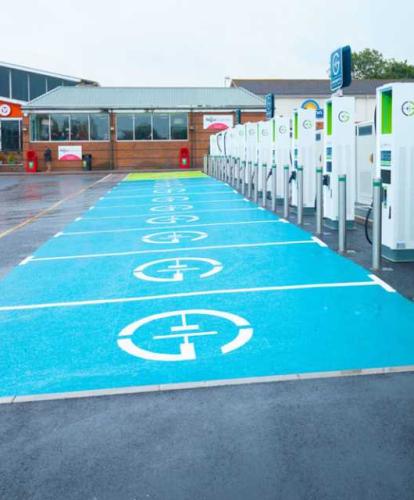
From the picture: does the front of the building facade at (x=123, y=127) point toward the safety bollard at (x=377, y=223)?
yes

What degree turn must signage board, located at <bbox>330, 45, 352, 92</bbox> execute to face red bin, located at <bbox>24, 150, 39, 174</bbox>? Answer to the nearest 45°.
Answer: approximately 90° to its right

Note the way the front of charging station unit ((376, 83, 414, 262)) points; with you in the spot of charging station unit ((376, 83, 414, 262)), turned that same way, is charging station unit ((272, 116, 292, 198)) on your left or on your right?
on your right

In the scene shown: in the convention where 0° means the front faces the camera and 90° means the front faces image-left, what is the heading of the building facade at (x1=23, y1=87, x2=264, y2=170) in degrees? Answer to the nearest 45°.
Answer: approximately 0°

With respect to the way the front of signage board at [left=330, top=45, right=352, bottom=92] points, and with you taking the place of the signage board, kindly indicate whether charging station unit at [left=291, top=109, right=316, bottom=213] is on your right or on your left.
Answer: on your right

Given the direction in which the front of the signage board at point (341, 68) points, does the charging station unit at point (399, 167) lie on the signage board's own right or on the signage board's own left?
on the signage board's own left

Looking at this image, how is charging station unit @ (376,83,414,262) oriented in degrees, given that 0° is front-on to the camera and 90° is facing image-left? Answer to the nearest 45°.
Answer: approximately 45°

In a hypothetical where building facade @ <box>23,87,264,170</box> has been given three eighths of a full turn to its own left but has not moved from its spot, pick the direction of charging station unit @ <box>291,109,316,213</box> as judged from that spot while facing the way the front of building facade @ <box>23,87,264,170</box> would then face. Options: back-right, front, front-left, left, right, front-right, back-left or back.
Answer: back-right

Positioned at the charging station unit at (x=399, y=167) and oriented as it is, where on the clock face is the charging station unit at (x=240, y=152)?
the charging station unit at (x=240, y=152) is roughly at 4 o'clock from the charging station unit at (x=399, y=167).

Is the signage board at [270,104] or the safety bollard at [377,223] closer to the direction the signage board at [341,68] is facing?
the safety bollard

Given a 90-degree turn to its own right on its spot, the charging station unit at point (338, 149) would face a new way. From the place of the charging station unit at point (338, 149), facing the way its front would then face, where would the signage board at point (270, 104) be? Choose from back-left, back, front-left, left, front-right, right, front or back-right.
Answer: front-right
